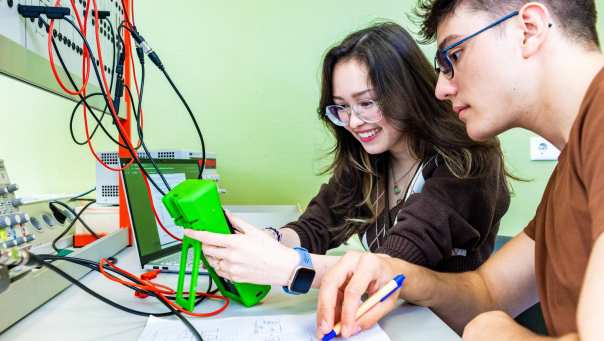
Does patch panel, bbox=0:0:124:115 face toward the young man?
yes

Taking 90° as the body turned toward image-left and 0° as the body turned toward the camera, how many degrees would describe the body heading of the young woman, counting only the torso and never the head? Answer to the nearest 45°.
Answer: approximately 45°

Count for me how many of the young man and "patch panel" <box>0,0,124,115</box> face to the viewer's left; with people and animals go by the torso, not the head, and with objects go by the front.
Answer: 1

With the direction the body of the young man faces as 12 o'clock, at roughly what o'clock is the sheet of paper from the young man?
The sheet of paper is roughly at 11 o'clock from the young man.

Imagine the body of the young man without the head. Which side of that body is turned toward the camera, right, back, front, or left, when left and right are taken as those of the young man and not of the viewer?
left

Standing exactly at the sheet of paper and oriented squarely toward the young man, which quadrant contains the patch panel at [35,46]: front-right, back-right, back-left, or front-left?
back-left

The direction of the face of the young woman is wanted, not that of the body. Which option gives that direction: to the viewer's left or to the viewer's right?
to the viewer's left

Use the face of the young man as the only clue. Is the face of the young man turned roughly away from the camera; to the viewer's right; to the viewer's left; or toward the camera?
to the viewer's left
